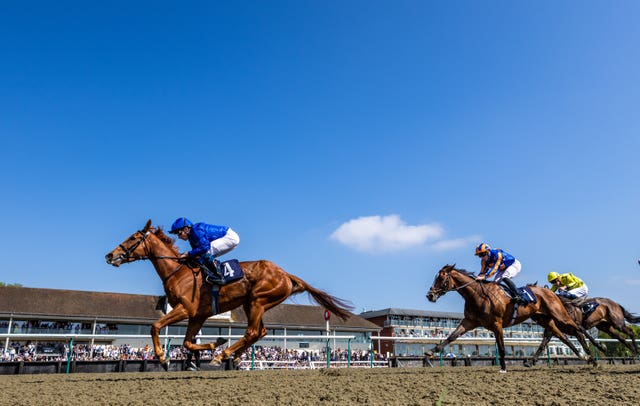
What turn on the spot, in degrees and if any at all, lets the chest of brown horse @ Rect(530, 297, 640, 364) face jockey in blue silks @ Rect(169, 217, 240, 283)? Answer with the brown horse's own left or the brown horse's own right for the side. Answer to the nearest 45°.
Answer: approximately 45° to the brown horse's own left

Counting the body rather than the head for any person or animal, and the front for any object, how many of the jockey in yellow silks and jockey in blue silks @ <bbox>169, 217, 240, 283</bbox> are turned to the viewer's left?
2

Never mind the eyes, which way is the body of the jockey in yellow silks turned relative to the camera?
to the viewer's left

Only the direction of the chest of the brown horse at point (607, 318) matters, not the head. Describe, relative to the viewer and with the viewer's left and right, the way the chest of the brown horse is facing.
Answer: facing to the left of the viewer

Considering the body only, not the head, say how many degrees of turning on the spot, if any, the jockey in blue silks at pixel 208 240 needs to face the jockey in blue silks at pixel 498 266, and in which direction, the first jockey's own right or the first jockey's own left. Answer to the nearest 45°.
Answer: approximately 180°

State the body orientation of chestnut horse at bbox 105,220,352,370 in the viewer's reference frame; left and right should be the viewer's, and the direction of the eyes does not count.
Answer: facing to the left of the viewer

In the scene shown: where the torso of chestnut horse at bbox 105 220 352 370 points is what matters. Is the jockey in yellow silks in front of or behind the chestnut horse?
behind

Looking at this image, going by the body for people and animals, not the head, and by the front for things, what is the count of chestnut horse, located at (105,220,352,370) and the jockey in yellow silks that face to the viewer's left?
2

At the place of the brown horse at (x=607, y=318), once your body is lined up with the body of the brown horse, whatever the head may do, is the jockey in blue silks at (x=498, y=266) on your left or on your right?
on your left

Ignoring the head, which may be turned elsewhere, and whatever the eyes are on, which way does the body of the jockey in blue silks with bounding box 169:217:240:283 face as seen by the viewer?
to the viewer's left
